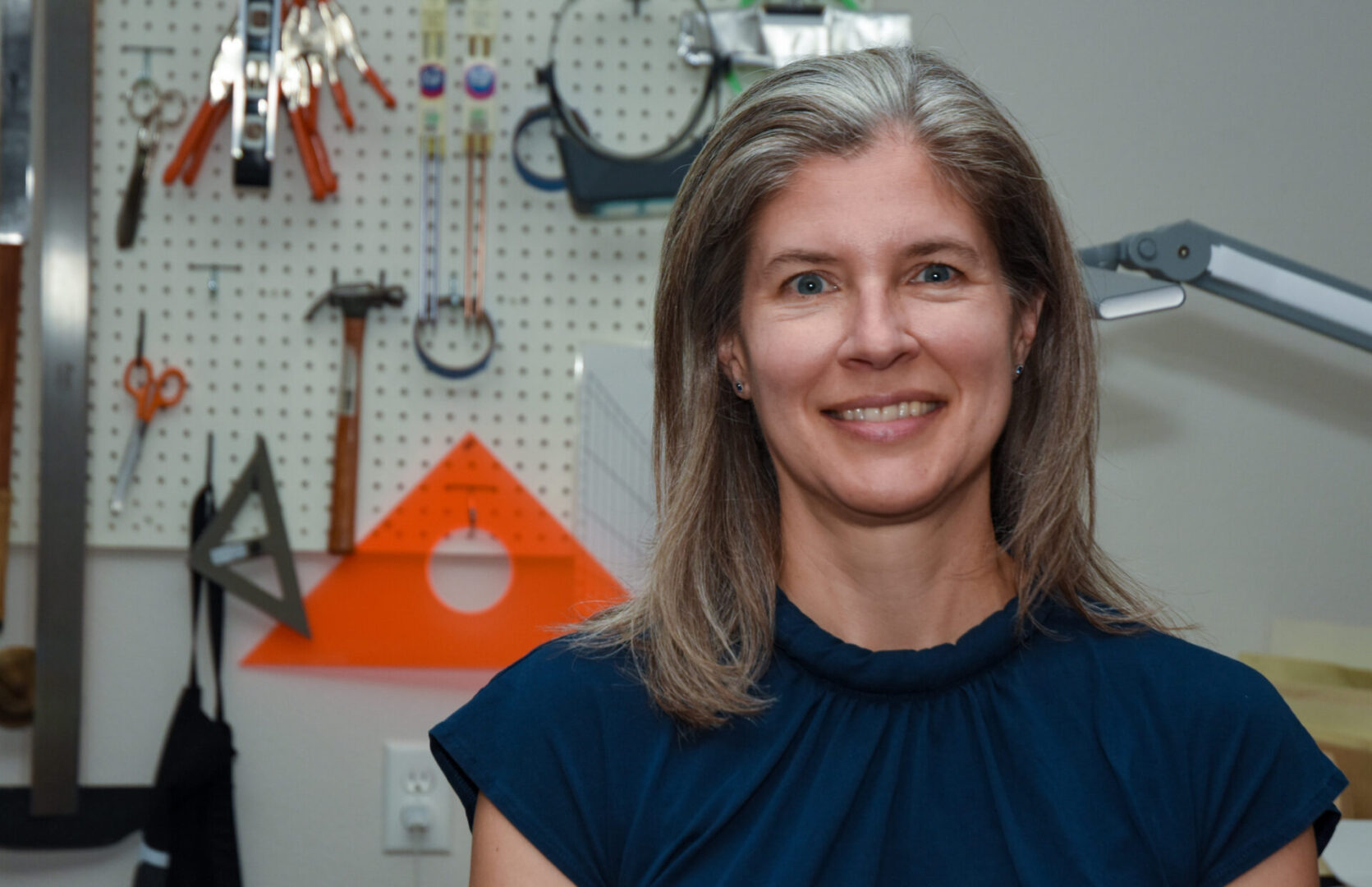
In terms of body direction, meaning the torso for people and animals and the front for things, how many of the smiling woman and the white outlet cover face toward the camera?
2

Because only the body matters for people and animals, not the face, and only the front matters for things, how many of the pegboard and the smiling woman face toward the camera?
2

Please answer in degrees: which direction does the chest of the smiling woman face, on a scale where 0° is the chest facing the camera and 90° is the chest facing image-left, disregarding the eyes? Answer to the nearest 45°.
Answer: approximately 0°
